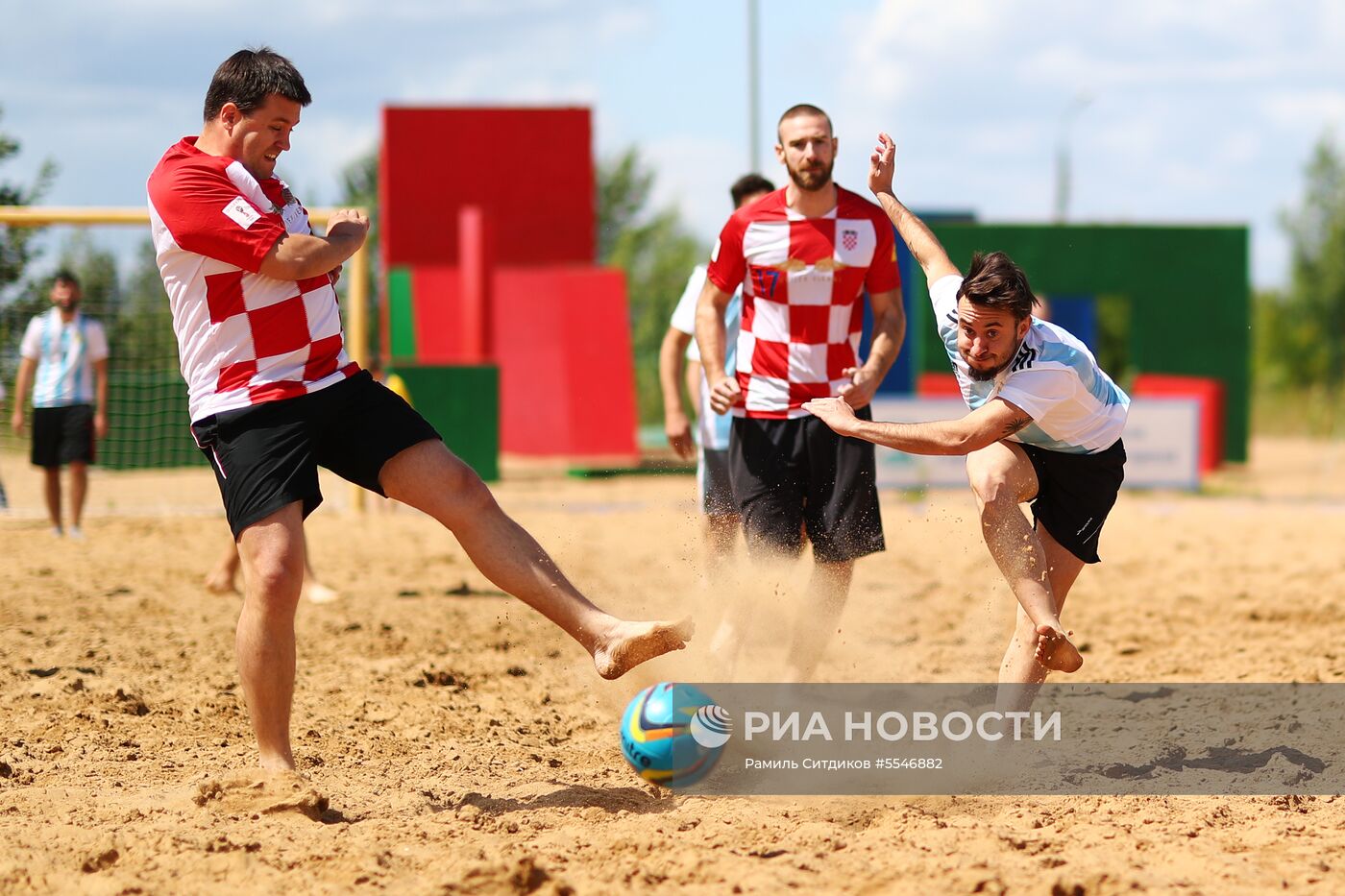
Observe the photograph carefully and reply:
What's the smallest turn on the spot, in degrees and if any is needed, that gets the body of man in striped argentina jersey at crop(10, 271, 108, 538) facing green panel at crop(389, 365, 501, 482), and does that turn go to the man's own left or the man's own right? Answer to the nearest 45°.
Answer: approximately 135° to the man's own left

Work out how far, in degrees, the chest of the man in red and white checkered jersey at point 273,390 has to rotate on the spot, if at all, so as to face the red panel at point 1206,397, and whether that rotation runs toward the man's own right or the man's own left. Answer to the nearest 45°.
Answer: approximately 90° to the man's own left

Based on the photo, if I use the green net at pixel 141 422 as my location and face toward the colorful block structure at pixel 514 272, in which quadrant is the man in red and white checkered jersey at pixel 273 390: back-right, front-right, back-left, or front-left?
back-right

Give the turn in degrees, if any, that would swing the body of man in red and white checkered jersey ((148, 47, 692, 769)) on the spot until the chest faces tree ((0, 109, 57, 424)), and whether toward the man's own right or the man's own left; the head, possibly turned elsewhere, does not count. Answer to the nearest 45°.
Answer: approximately 135° to the man's own left

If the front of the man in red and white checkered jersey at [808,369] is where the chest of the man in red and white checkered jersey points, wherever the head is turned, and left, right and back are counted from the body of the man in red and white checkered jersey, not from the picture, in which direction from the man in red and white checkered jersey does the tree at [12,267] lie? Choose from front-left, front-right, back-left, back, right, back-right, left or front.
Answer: back-right

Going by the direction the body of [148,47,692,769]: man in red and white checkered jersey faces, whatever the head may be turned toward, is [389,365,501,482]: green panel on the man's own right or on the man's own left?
on the man's own left

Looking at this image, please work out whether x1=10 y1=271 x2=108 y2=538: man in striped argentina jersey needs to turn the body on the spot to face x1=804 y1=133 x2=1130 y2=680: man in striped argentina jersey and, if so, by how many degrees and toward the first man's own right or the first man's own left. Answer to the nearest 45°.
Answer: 0° — they already face them

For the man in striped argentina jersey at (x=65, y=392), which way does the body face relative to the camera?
toward the camera

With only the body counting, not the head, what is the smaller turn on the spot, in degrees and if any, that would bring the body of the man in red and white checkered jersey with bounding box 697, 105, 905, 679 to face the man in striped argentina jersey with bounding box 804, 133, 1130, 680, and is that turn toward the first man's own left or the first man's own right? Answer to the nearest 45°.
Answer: approximately 45° to the first man's own left

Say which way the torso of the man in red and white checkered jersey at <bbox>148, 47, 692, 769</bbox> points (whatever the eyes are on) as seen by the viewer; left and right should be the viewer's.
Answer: facing the viewer and to the right of the viewer

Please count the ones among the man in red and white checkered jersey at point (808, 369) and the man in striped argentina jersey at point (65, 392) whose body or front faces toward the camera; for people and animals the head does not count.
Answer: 2

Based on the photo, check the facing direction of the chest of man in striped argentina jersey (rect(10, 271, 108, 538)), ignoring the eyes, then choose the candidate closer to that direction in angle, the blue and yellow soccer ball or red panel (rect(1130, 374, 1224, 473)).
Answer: the blue and yellow soccer ball

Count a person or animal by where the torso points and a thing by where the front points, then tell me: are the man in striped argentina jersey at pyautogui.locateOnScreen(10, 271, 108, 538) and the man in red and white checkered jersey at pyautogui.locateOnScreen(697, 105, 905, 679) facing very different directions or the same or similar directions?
same or similar directions

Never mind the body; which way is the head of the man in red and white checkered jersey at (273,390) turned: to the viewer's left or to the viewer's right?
to the viewer's right

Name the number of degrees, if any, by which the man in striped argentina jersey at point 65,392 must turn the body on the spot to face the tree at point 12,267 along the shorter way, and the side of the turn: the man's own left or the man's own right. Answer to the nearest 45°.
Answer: approximately 180°

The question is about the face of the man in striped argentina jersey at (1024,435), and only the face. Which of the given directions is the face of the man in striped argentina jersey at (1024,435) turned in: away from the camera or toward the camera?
toward the camera

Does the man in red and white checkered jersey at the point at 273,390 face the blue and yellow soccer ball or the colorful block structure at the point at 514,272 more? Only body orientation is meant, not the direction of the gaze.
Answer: the blue and yellow soccer ball
